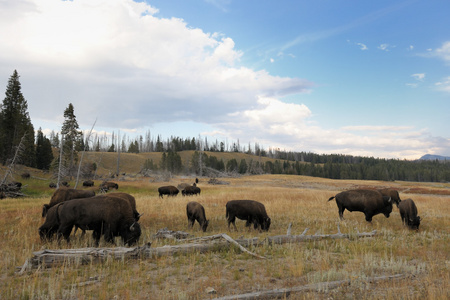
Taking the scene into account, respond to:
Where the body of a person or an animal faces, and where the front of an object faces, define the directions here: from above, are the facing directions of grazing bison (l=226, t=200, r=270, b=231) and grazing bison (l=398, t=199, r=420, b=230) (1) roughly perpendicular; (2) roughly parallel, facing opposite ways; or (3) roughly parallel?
roughly perpendicular

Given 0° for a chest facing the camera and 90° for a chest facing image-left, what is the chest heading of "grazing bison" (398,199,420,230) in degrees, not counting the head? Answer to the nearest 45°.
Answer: approximately 315°

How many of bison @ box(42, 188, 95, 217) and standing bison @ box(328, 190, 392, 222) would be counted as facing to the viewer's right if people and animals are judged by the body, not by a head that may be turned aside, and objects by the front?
1

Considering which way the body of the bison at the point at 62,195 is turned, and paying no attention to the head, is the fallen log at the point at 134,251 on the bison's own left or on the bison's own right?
on the bison's own left

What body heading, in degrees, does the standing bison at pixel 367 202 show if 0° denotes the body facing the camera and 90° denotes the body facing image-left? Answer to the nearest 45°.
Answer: approximately 270°

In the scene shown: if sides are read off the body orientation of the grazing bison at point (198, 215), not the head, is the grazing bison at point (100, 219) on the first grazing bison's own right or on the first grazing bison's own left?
on the first grazing bison's own right

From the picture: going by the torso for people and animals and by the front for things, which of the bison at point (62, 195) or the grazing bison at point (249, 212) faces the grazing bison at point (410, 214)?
the grazing bison at point (249, 212)

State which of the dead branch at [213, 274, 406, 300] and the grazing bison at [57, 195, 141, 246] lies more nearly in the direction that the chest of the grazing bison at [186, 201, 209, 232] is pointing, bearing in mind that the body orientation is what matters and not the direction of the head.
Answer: the dead branch
